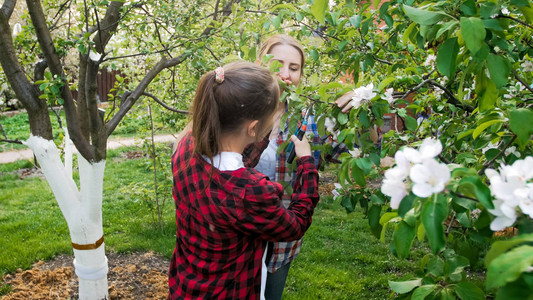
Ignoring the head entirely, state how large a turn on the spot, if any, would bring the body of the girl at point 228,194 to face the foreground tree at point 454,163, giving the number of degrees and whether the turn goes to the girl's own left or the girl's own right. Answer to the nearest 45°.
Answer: approximately 90° to the girl's own right

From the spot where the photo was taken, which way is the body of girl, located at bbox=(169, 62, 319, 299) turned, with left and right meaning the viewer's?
facing away from the viewer and to the right of the viewer

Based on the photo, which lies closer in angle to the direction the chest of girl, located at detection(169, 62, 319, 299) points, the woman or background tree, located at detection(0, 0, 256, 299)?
the woman

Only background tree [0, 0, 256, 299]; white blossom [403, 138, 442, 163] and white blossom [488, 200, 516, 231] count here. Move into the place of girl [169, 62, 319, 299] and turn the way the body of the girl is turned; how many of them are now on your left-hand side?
1

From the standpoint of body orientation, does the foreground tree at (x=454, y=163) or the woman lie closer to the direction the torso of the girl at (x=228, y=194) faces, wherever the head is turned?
the woman

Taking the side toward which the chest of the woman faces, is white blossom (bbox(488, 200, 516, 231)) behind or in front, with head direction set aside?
in front

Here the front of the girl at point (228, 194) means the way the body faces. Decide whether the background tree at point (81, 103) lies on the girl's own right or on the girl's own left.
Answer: on the girl's own left

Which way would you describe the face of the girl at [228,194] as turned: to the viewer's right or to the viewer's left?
to the viewer's right

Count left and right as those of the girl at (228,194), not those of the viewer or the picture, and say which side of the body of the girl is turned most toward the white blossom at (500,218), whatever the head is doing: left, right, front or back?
right
